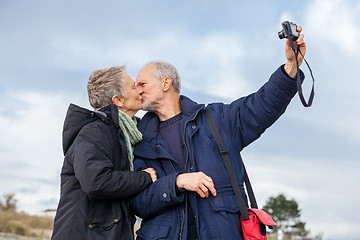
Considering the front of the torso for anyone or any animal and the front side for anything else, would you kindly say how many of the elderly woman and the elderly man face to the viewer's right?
1

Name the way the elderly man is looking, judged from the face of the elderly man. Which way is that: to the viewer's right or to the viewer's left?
to the viewer's left

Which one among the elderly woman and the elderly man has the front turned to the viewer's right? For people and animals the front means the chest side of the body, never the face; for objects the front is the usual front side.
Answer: the elderly woman

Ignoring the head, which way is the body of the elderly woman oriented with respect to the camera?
to the viewer's right

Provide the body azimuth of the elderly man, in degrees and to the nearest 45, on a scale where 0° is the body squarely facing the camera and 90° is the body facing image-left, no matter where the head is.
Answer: approximately 45°

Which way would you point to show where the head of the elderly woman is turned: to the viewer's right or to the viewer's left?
to the viewer's right

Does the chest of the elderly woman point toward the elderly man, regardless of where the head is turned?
yes

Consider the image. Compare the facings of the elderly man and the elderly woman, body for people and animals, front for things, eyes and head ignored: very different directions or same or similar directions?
very different directions
